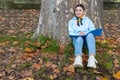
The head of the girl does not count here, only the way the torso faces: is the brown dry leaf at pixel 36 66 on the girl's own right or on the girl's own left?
on the girl's own right

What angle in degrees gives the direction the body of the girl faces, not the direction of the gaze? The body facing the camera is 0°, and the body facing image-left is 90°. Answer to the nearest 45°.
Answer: approximately 0°

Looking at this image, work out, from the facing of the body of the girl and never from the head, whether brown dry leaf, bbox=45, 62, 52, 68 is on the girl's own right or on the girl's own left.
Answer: on the girl's own right

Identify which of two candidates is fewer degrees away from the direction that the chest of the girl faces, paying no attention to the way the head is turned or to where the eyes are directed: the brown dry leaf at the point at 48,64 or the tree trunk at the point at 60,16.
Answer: the brown dry leaf

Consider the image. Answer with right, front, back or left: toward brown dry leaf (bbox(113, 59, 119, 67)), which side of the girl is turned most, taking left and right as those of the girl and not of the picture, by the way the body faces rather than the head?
left
